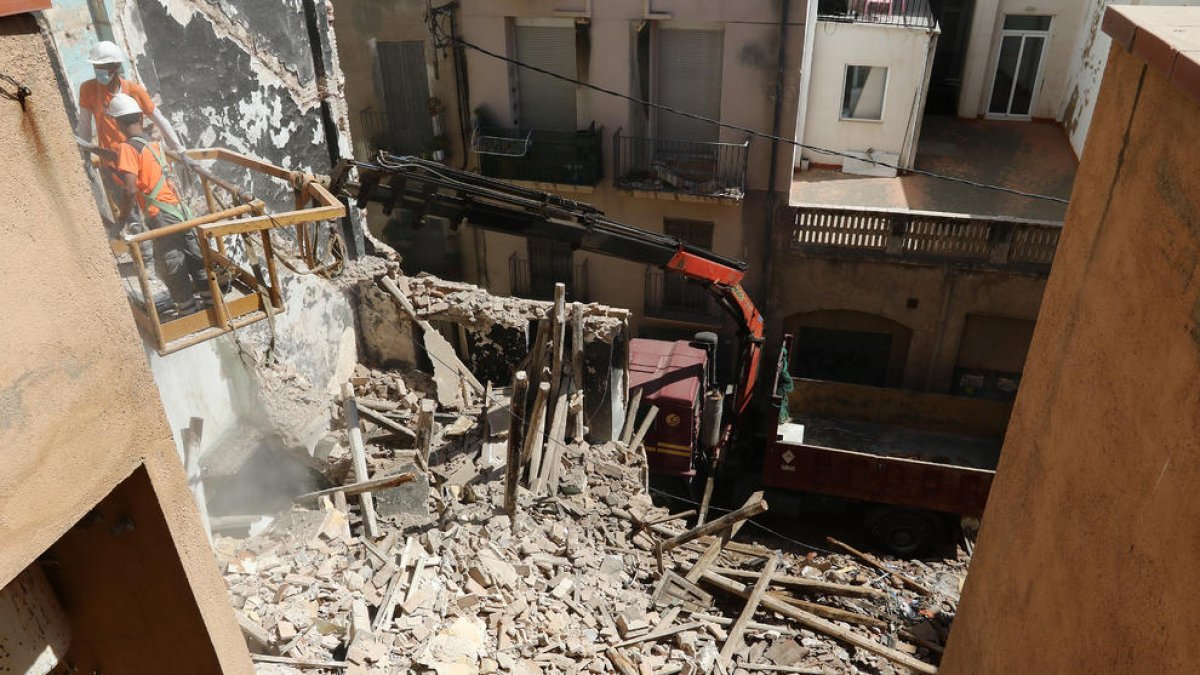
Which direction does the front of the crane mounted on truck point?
to the viewer's left

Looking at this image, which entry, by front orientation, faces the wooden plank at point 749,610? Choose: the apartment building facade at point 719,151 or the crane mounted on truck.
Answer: the apartment building facade

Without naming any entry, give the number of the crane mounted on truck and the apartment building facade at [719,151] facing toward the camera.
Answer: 1

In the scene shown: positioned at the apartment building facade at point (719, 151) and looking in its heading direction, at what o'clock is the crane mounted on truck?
The crane mounted on truck is roughly at 12 o'clock from the apartment building facade.

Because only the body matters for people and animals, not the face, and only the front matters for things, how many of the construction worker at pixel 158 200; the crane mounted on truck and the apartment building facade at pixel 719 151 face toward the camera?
1

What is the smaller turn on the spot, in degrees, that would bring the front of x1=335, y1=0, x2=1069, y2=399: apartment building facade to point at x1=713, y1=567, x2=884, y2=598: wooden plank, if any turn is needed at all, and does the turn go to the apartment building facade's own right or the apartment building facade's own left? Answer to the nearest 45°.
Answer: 0° — it already faces it

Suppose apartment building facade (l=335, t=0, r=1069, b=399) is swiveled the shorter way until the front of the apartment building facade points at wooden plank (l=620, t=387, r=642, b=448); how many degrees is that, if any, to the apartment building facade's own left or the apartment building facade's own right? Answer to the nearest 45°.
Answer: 0° — it already faces it

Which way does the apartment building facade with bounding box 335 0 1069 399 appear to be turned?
toward the camera

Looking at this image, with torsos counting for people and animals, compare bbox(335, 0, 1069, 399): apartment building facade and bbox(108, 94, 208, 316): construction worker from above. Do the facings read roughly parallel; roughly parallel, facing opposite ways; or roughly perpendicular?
roughly perpendicular

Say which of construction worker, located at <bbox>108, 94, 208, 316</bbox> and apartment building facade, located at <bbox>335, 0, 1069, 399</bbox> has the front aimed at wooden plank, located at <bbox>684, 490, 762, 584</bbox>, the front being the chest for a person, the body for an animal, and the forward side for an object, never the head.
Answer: the apartment building facade

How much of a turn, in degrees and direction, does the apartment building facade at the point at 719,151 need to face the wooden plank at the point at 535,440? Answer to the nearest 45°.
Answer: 0° — it already faces it

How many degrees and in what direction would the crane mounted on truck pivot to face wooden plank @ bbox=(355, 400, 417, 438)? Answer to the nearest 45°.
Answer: approximately 45° to its left
